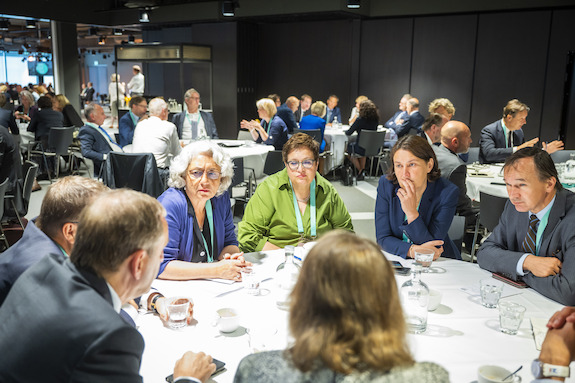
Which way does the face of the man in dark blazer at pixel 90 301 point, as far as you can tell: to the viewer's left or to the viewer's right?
to the viewer's right

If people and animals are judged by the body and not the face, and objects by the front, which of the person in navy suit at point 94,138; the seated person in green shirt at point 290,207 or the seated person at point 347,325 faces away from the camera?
the seated person at point 347,325

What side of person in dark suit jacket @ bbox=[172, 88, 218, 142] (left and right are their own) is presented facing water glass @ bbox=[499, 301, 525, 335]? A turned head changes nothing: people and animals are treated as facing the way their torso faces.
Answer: front

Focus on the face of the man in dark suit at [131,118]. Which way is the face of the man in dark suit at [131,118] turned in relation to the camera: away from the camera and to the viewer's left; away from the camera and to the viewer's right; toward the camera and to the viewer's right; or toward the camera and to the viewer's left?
toward the camera and to the viewer's right

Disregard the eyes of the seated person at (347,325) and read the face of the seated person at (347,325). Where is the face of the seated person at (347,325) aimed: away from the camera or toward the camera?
away from the camera

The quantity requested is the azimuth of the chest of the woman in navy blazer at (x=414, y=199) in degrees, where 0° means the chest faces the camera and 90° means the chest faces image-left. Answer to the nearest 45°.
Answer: approximately 45°

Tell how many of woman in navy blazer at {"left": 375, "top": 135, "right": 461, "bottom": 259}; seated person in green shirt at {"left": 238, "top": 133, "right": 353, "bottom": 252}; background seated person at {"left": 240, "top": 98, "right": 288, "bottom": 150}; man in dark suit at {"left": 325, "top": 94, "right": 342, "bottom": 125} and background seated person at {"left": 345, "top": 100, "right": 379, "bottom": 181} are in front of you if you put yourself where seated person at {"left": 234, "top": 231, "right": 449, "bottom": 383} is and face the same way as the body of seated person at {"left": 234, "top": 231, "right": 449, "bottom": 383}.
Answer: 5

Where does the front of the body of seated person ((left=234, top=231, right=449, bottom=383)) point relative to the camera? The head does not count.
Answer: away from the camera

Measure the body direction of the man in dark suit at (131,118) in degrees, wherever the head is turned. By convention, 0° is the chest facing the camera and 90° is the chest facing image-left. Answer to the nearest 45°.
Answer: approximately 315°

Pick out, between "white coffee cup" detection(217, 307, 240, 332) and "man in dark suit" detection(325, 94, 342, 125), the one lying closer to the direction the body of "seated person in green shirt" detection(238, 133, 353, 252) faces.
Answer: the white coffee cup

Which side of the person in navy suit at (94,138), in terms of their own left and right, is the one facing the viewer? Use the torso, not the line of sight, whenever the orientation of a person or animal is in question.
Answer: right
